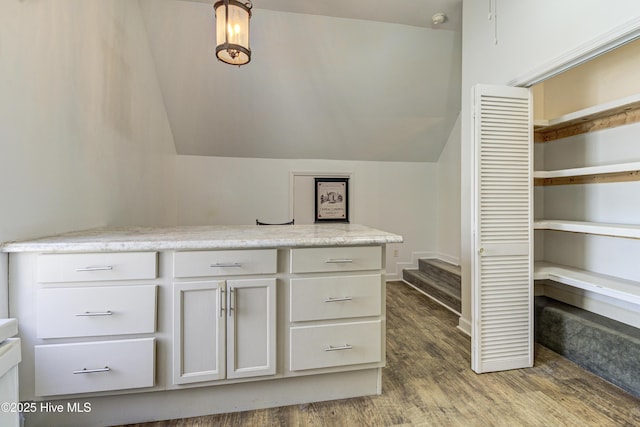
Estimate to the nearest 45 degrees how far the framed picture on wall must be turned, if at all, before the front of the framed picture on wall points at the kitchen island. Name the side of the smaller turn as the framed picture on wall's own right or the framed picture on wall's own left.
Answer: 0° — it already faces it

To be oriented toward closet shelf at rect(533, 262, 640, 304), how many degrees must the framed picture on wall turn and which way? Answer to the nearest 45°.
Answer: approximately 45° to its left

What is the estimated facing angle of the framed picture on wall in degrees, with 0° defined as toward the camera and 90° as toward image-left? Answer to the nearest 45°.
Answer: approximately 0°

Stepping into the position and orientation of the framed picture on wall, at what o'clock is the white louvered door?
The white louvered door is roughly at 11 o'clock from the framed picture on wall.

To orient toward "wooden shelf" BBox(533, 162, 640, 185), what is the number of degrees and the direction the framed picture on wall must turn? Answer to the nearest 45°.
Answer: approximately 45° to its left
